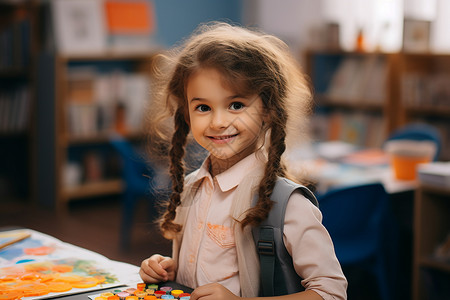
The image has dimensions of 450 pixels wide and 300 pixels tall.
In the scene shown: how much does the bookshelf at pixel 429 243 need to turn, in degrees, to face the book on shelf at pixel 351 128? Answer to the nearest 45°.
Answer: approximately 135° to its right

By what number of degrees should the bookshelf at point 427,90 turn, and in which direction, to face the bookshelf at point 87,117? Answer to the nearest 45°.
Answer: approximately 90° to its right

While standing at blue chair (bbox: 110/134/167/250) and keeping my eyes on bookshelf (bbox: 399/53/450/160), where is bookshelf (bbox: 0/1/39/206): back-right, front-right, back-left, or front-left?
back-left

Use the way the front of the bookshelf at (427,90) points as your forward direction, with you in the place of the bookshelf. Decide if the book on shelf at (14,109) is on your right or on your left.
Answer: on your right

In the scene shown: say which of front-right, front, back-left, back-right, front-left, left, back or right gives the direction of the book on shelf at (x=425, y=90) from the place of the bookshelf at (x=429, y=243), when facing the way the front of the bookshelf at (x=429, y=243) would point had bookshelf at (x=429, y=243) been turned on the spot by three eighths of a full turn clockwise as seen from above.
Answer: front

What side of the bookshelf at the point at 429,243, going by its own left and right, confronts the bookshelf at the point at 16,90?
right

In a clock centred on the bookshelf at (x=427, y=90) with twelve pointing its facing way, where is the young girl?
The young girl is roughly at 12 o'clock from the bookshelf.

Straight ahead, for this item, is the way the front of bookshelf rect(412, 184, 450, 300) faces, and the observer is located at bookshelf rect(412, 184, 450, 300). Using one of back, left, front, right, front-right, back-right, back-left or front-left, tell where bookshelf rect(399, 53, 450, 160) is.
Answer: back-right

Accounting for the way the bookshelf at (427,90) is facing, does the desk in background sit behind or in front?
in front

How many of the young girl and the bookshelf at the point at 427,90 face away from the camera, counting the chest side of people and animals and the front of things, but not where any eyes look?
0

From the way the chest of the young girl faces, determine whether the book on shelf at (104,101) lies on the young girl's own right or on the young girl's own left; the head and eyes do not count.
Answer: on the young girl's own right

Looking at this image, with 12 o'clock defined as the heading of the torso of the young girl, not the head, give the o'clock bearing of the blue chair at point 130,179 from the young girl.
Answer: The blue chair is roughly at 4 o'clock from the young girl.

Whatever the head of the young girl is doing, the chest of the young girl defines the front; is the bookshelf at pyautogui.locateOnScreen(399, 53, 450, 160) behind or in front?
behind

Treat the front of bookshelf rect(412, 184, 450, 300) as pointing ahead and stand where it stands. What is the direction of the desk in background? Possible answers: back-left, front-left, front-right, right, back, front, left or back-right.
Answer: right

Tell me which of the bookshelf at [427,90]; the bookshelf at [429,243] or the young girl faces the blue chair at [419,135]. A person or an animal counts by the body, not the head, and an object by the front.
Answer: the bookshelf at [427,90]

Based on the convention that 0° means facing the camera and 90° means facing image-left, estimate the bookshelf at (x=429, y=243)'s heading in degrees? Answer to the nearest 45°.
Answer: approximately 45°
